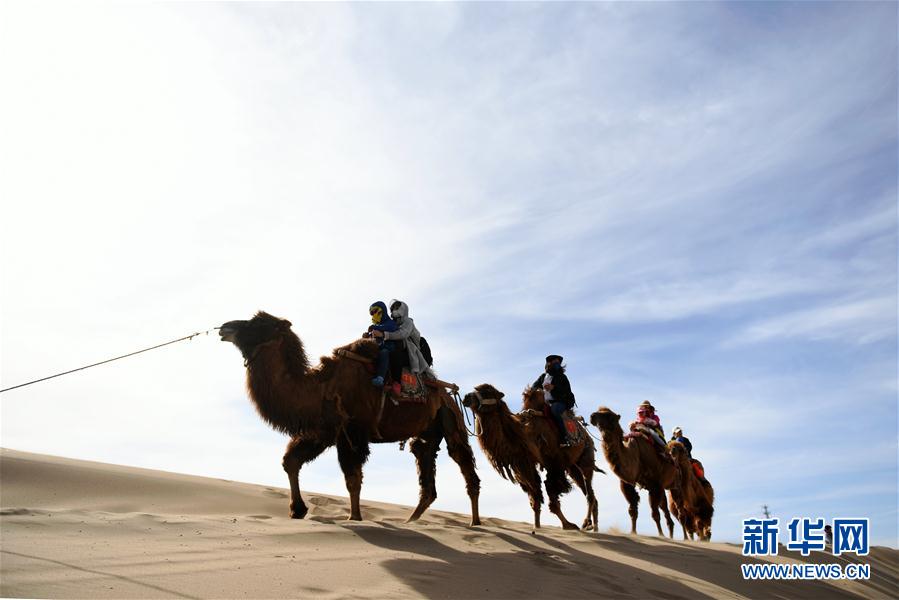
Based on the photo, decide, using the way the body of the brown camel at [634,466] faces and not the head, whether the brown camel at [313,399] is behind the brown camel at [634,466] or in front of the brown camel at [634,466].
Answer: in front

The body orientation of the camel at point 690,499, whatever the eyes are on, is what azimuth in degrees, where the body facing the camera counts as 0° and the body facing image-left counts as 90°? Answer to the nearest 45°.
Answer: approximately 45°

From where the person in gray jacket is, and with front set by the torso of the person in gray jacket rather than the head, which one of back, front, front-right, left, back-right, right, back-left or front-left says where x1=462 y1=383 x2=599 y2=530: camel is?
back-right

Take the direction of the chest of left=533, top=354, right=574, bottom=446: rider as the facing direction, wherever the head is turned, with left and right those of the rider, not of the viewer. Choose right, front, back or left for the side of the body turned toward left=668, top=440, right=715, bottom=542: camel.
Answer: back

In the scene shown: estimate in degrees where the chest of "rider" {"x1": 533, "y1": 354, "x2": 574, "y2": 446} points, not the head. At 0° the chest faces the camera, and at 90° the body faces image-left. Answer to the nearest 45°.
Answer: approximately 45°

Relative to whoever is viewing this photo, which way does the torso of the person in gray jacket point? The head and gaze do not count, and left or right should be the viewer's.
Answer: facing to the left of the viewer

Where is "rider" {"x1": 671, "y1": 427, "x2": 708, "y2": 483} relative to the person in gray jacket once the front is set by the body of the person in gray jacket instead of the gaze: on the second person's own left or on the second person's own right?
on the second person's own right

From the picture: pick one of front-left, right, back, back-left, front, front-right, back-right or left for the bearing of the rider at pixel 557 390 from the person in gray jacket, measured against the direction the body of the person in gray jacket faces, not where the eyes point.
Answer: back-right

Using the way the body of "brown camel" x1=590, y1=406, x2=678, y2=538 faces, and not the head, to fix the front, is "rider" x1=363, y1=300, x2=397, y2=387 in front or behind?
in front

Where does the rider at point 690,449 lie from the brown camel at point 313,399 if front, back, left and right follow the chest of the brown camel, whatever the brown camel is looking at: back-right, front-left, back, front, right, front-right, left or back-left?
back-right

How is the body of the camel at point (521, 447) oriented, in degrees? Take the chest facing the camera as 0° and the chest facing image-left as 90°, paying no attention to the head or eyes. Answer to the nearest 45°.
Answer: approximately 45°

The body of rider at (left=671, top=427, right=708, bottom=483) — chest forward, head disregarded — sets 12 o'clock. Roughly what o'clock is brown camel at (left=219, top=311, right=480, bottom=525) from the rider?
The brown camel is roughly at 11 o'clock from the rider.

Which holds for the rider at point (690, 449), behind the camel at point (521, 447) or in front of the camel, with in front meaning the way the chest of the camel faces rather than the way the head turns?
behind

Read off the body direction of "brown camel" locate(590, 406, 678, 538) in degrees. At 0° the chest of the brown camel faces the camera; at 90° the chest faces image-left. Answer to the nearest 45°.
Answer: approximately 45°

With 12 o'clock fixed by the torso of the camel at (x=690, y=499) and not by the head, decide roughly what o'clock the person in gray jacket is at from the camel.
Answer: The person in gray jacket is roughly at 11 o'clock from the camel.
